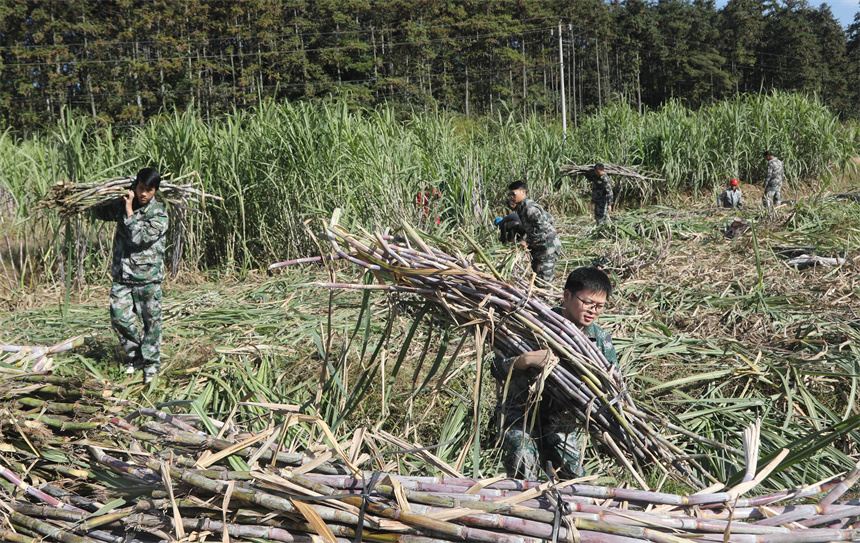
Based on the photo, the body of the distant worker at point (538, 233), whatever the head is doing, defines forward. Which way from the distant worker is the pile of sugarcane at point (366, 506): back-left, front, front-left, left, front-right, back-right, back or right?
left

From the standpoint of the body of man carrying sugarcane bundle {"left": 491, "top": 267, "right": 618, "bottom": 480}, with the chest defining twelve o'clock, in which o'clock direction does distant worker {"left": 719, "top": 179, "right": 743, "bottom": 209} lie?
The distant worker is roughly at 8 o'clock from the man carrying sugarcane bundle.

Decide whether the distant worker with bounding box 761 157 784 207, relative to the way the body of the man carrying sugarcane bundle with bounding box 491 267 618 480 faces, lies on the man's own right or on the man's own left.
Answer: on the man's own left

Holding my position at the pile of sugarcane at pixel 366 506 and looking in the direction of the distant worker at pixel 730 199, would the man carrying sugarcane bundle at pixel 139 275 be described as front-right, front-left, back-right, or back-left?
front-left

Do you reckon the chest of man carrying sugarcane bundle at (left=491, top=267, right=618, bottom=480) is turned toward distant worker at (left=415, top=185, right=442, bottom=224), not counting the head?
no

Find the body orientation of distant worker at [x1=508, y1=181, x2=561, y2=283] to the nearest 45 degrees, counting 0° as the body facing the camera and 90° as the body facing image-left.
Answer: approximately 90°

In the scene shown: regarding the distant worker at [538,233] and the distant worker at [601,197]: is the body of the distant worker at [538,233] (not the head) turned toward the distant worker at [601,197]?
no

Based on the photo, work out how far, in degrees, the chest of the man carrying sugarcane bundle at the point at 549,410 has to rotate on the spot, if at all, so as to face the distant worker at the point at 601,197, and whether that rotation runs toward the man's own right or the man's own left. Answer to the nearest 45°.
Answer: approximately 135° to the man's own left

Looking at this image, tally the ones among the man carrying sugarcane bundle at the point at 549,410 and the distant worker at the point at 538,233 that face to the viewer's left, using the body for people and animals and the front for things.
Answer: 1

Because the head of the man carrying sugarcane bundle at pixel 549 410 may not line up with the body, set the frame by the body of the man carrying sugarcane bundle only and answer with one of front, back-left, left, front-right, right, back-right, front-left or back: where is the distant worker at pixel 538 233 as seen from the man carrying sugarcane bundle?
back-left

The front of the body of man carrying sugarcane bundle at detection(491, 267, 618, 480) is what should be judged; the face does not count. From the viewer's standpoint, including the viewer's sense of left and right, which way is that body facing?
facing the viewer and to the right of the viewer

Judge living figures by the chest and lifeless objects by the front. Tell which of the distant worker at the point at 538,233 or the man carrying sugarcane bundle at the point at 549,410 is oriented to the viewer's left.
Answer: the distant worker

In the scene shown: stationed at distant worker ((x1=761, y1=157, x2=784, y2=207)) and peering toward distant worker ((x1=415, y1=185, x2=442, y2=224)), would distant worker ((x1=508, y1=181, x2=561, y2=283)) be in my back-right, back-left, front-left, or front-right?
front-left

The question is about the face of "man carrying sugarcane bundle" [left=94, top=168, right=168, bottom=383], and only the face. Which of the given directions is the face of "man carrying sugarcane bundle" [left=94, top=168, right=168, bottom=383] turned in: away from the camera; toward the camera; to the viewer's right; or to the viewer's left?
toward the camera
